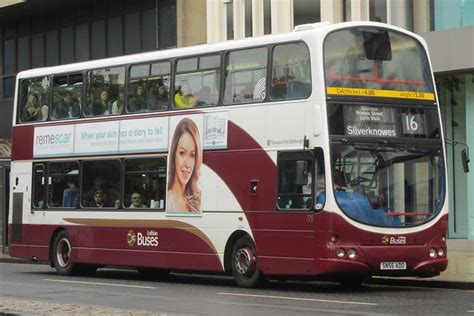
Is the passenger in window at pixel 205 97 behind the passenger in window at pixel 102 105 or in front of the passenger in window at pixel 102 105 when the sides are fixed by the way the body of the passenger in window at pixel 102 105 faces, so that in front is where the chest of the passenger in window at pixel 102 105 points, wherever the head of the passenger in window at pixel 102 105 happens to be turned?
in front

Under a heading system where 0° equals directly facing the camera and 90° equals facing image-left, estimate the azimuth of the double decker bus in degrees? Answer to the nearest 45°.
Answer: approximately 315°

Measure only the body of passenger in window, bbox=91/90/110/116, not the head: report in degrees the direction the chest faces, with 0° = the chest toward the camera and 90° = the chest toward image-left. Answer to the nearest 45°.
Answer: approximately 315°

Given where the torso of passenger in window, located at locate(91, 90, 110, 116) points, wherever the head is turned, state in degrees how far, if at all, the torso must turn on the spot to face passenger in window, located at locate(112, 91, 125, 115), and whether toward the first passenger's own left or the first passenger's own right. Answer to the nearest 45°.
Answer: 0° — they already face them
